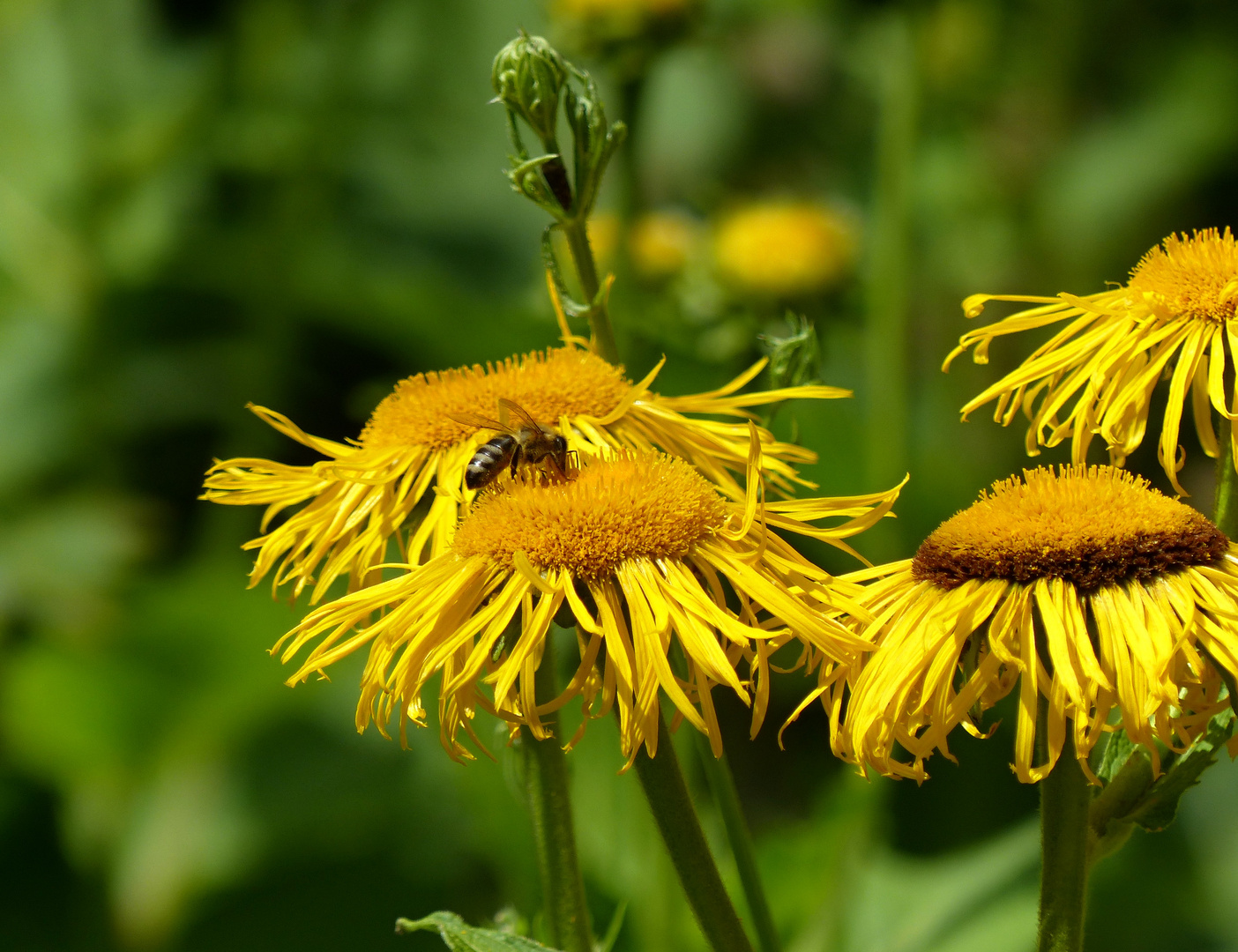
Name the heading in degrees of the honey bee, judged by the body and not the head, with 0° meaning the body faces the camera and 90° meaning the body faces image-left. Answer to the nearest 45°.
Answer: approximately 270°

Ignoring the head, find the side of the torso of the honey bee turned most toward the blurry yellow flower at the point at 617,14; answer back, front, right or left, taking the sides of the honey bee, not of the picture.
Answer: left

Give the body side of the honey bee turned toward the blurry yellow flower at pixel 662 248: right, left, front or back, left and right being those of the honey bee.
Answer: left
